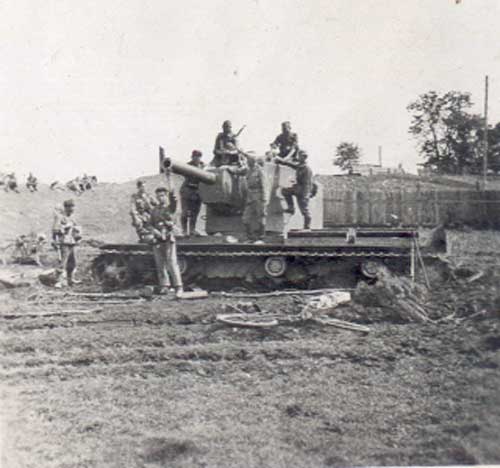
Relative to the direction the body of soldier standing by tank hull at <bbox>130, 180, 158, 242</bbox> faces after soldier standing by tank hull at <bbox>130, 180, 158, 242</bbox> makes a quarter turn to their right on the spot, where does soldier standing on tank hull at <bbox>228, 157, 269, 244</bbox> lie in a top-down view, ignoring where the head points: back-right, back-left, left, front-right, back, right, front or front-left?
back-left

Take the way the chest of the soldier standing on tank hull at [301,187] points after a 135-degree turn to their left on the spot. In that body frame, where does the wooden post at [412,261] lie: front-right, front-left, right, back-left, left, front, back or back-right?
front

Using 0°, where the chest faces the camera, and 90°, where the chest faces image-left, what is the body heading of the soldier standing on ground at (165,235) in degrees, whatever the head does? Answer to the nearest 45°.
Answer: approximately 0°

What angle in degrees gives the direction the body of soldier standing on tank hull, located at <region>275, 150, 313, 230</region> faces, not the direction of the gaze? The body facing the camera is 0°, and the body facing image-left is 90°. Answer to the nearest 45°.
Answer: approximately 90°

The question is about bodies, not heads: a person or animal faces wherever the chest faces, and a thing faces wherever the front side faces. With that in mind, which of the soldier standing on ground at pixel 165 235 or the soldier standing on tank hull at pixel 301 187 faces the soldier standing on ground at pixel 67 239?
the soldier standing on tank hull

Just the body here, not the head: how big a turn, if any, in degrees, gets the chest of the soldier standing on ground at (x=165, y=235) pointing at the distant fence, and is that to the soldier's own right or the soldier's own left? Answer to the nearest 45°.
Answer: approximately 135° to the soldier's own left

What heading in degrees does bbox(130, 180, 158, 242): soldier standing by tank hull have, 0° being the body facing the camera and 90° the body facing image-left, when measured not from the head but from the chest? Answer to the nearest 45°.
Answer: approximately 0°

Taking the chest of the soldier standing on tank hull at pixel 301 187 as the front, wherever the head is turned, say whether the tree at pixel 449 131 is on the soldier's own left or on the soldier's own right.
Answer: on the soldier's own right

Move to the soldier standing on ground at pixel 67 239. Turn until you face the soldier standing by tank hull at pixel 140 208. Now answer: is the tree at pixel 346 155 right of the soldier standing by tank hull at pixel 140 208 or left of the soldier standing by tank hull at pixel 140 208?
left

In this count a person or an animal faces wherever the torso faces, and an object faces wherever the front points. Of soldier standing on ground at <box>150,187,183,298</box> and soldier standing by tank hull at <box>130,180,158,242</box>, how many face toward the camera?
2

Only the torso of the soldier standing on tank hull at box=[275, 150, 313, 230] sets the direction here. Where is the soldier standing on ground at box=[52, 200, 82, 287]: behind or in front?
in front

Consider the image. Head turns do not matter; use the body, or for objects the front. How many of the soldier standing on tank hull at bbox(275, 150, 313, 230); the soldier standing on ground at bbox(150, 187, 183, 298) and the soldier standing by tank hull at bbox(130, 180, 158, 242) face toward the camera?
2

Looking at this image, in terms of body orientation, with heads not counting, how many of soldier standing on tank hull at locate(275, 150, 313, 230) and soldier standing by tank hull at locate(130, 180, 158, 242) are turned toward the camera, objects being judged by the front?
1
